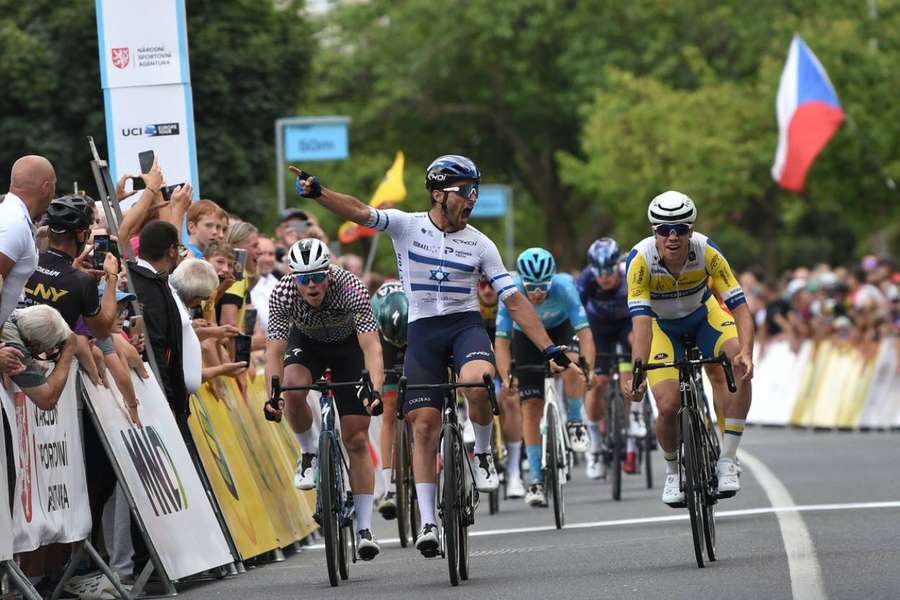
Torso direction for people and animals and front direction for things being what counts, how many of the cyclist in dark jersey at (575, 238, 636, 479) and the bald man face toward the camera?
1

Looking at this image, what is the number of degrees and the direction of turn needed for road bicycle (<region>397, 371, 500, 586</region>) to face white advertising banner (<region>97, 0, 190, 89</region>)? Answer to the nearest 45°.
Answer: approximately 135° to its right

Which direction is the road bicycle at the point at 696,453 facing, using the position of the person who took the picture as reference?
facing the viewer

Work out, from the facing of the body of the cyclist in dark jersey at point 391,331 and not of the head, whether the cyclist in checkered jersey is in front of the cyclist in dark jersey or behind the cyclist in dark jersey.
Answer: in front

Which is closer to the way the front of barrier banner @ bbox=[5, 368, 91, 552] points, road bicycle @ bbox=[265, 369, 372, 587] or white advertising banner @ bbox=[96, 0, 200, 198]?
the road bicycle

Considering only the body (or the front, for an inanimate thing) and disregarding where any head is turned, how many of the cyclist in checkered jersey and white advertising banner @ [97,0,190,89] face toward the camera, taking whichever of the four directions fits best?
2

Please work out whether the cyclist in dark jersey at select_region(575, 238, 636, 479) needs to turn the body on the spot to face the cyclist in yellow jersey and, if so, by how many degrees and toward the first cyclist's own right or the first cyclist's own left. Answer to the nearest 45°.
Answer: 0° — they already face them

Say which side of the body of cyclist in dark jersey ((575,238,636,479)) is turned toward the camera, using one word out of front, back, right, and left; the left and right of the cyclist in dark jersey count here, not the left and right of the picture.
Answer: front

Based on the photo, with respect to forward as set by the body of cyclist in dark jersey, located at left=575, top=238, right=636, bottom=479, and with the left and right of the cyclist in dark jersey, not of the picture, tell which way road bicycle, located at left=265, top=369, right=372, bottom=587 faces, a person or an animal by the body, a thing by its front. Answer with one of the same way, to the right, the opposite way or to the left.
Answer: the same way

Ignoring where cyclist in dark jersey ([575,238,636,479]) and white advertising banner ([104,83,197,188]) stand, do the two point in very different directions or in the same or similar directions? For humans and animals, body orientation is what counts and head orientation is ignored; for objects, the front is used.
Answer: same or similar directions

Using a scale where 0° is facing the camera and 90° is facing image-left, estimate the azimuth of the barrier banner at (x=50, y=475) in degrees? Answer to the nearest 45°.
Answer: approximately 315°

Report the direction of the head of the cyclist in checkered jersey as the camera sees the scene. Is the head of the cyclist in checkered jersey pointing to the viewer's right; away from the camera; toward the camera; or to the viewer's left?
toward the camera

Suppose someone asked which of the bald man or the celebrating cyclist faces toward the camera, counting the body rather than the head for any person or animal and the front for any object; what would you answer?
the celebrating cyclist

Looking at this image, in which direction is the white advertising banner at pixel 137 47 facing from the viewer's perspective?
toward the camera

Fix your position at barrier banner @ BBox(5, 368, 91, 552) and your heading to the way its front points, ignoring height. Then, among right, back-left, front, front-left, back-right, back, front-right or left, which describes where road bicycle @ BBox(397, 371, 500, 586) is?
front-left

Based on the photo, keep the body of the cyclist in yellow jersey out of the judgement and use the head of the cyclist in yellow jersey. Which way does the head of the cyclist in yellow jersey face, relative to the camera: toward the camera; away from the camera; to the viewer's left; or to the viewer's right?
toward the camera

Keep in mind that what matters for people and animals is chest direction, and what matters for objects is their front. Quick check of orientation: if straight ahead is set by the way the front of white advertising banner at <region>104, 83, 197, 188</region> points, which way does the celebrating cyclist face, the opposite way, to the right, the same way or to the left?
the same way

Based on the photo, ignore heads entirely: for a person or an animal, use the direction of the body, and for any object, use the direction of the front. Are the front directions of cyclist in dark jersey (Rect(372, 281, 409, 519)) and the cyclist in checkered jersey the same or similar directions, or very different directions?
same or similar directions

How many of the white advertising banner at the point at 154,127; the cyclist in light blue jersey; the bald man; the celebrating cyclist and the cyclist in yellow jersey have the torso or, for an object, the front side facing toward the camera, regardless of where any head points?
4
